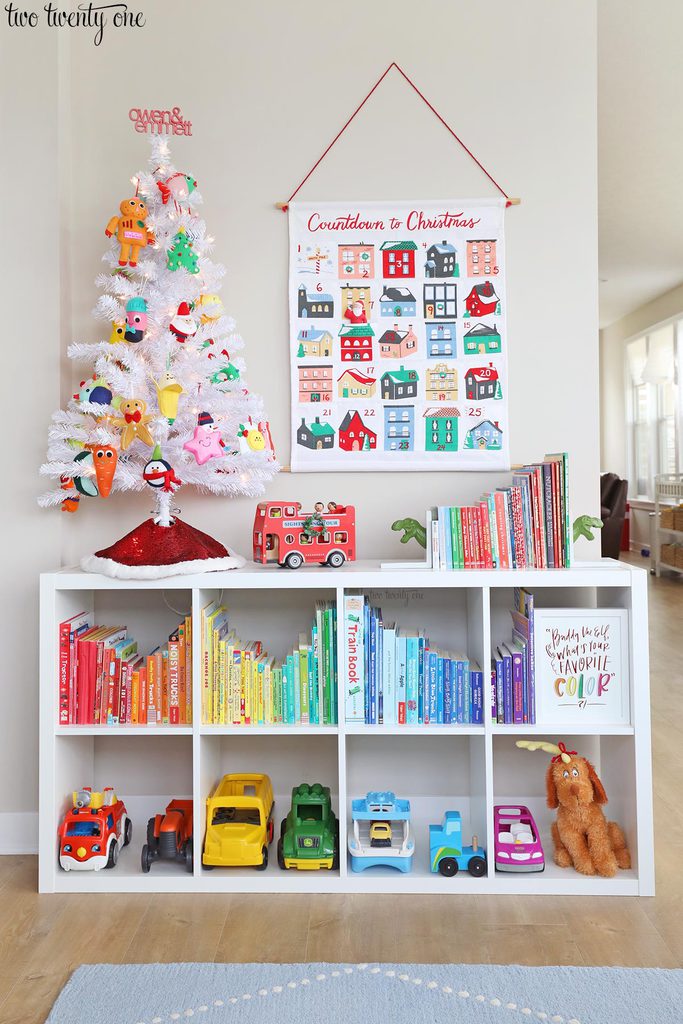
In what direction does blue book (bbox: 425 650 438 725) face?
to the viewer's right

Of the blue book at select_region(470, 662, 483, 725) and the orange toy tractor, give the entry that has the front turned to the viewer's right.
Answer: the blue book

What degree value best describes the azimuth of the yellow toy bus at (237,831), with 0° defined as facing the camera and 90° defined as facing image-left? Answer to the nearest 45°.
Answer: approximately 0°

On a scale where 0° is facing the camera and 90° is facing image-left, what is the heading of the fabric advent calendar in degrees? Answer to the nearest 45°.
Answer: approximately 0°

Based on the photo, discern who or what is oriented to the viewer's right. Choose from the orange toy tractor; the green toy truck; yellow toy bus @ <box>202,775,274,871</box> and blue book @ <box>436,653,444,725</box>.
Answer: the blue book

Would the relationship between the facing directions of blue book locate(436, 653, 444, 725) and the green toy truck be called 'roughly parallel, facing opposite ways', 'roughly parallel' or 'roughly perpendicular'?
roughly perpendicular

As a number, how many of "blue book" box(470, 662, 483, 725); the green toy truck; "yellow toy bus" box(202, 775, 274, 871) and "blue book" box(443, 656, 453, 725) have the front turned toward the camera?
2
